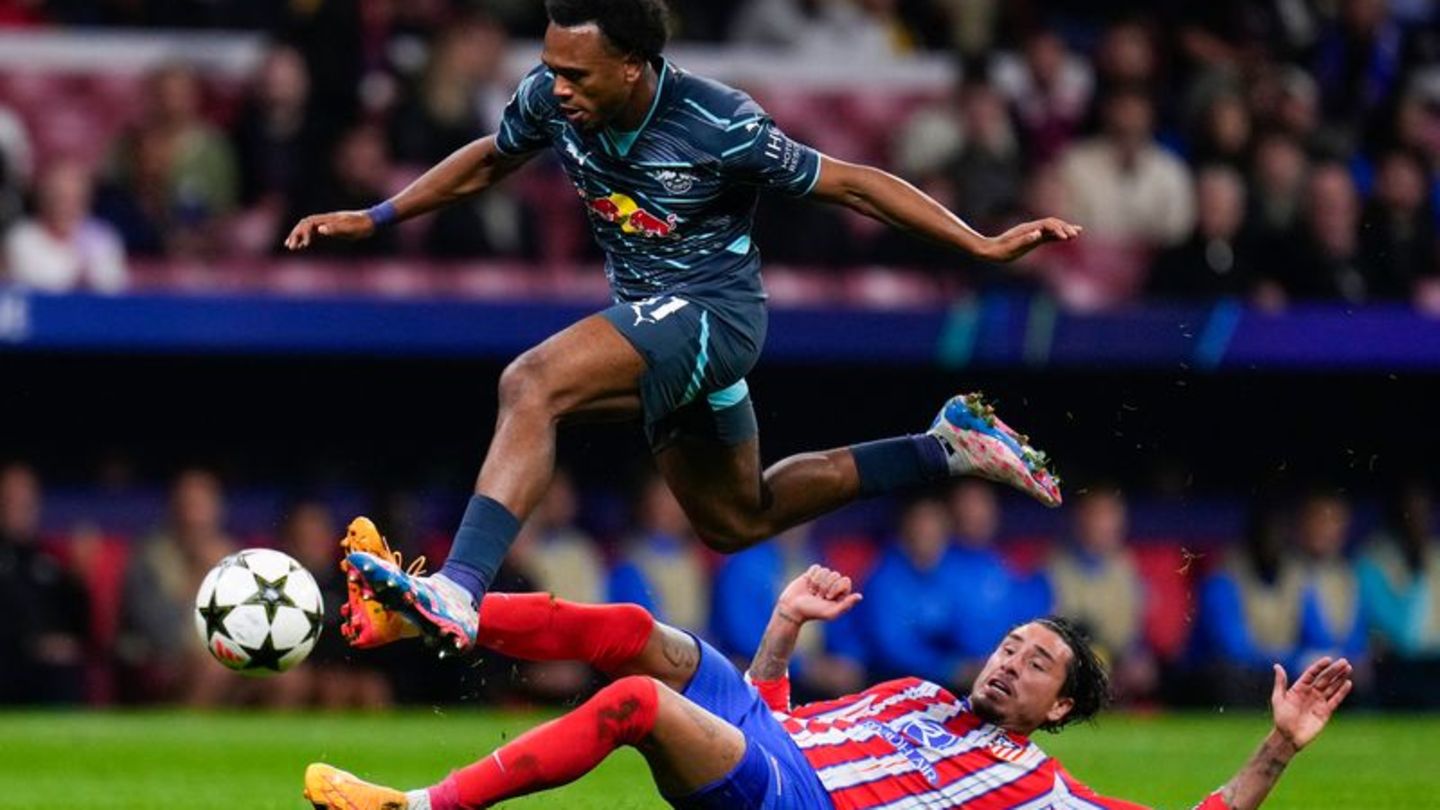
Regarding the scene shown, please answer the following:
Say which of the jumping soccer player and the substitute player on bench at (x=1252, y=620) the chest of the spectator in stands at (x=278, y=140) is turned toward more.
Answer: the jumping soccer player

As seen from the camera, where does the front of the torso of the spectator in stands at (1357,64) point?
toward the camera

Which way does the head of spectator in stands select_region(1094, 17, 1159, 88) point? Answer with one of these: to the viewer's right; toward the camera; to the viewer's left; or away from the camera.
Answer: toward the camera

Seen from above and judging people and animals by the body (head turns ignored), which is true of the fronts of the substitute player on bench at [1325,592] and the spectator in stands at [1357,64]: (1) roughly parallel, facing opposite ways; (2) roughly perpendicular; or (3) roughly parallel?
roughly parallel

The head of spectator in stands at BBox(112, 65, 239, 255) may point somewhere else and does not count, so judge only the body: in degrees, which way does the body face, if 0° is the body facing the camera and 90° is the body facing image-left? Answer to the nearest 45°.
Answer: approximately 0°

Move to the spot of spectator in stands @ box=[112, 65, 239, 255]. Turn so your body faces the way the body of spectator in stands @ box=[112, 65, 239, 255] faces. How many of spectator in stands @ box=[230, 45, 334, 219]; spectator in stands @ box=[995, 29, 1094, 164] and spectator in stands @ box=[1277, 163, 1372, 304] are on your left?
3

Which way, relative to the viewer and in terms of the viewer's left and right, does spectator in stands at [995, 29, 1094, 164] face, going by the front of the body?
facing the viewer

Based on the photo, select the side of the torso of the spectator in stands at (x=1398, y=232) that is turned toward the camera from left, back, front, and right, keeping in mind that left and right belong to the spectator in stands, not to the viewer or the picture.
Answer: front

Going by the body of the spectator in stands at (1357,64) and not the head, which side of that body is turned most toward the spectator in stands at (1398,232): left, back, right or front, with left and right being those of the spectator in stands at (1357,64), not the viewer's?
front

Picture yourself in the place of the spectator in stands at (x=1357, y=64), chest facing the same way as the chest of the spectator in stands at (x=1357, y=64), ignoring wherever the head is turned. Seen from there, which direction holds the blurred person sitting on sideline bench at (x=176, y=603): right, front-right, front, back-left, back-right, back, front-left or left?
front-right

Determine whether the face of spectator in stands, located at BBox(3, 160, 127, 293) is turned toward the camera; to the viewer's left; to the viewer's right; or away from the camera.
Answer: toward the camera

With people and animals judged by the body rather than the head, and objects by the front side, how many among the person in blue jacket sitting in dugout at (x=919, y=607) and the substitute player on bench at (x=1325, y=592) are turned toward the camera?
2

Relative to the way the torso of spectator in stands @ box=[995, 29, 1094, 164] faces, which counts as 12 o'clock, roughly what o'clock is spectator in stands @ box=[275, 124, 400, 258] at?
spectator in stands @ box=[275, 124, 400, 258] is roughly at 2 o'clock from spectator in stands @ box=[995, 29, 1094, 164].

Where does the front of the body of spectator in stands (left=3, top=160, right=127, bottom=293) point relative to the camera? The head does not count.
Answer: toward the camera
